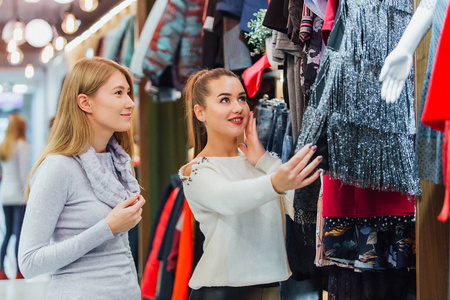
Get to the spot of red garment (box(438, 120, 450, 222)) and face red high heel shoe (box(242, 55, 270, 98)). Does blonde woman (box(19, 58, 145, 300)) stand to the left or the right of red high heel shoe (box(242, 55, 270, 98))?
left

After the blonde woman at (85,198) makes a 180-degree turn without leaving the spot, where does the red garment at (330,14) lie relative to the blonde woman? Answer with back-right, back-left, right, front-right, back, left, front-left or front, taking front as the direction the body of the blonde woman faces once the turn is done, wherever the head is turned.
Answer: back-right

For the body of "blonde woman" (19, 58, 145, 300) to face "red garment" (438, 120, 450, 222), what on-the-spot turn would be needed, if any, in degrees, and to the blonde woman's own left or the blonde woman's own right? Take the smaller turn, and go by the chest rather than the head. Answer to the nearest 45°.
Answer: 0° — they already face it

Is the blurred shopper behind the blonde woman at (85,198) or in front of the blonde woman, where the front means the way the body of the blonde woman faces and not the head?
behind

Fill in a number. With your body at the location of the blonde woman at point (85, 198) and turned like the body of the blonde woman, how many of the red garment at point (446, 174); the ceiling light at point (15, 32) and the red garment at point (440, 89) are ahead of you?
2

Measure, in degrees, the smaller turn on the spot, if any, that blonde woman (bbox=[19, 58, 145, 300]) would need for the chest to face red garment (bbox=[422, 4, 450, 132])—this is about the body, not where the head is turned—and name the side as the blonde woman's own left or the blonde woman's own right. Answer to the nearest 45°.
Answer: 0° — they already face it

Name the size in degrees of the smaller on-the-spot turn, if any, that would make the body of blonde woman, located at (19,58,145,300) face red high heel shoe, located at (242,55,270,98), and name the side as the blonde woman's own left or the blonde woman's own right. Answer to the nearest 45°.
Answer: approximately 90° to the blonde woman's own left

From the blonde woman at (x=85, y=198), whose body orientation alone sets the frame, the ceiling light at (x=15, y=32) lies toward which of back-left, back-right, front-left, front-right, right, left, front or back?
back-left

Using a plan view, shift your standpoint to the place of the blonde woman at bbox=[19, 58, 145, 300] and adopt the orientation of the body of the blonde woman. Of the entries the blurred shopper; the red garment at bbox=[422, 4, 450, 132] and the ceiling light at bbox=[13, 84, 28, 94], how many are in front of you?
1
